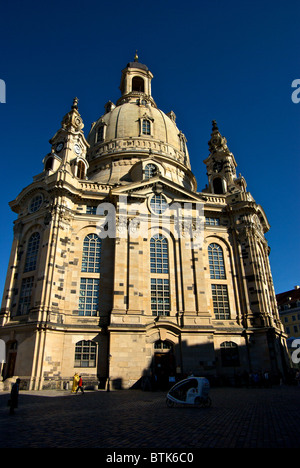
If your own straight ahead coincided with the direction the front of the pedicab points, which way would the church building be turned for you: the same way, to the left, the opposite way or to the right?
to the left

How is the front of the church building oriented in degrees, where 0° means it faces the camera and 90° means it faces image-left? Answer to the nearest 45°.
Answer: approximately 0°

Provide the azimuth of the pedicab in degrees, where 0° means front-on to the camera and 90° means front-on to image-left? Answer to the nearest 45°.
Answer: approximately 90°

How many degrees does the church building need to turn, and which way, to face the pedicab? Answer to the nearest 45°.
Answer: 0° — it already faces it

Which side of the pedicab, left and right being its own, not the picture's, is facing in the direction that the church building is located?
right
